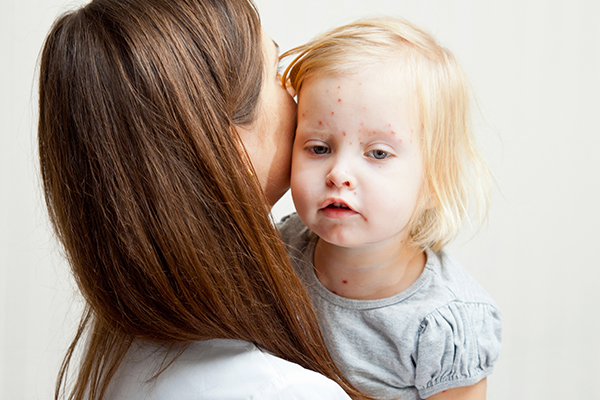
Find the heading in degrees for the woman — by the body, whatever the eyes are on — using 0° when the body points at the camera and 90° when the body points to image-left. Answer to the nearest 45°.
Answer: approximately 225°

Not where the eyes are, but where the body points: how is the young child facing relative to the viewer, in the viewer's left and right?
facing the viewer and to the left of the viewer

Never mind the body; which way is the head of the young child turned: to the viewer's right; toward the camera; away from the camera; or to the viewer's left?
toward the camera

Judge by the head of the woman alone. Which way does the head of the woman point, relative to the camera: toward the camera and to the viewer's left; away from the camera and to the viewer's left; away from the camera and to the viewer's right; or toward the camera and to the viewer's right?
away from the camera and to the viewer's right
